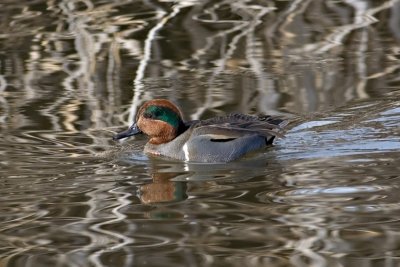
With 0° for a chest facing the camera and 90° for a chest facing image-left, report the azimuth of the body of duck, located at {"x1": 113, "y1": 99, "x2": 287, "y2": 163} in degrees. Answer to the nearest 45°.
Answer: approximately 90°
